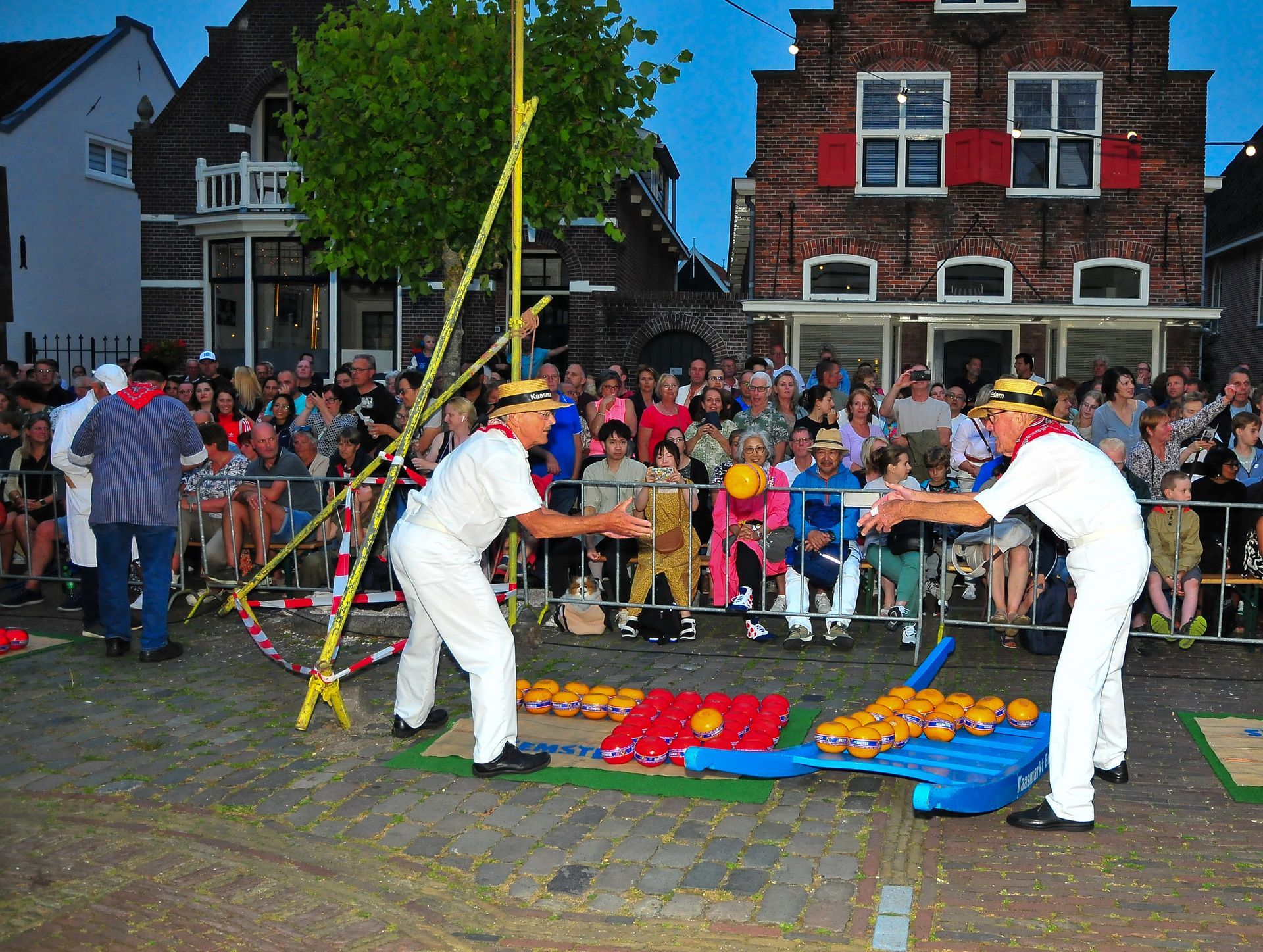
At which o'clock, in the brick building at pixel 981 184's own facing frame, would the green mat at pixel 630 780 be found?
The green mat is roughly at 12 o'clock from the brick building.

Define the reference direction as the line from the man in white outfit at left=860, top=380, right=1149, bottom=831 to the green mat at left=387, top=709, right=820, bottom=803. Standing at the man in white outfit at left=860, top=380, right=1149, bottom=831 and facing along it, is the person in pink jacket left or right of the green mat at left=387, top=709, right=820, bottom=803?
right

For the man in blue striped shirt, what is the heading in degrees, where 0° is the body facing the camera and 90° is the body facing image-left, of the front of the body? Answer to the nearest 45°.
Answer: approximately 180°

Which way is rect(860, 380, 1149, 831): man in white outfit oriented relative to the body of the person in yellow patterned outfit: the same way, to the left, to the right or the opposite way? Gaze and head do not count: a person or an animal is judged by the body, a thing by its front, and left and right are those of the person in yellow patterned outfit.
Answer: to the right

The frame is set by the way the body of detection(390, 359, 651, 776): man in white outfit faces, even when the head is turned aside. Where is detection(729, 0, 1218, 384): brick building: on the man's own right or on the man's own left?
on the man's own left

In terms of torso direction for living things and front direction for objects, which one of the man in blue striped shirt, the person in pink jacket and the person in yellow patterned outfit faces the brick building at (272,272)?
the man in blue striped shirt

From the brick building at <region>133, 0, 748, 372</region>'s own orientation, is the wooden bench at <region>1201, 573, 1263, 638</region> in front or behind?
in front

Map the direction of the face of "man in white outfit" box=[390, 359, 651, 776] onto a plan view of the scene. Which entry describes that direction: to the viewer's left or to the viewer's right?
to the viewer's right

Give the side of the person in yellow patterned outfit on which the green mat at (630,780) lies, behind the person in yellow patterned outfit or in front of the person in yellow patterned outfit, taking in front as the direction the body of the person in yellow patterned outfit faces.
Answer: in front

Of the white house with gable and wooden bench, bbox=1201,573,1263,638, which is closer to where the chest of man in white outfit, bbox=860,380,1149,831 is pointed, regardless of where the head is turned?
the white house with gable
